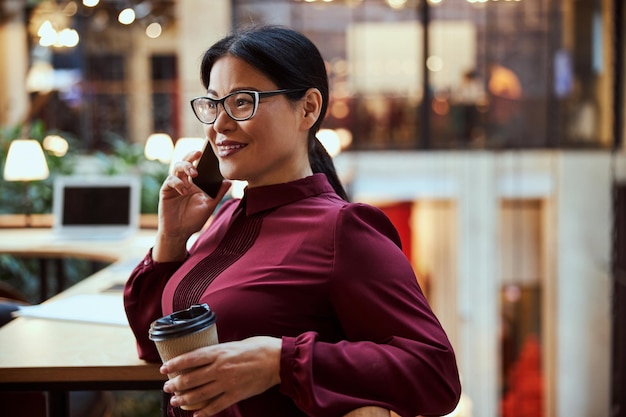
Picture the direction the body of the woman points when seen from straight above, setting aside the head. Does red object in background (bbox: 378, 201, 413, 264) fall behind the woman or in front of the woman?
behind

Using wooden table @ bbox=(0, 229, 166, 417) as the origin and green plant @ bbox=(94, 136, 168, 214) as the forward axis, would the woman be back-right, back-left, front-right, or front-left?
back-right

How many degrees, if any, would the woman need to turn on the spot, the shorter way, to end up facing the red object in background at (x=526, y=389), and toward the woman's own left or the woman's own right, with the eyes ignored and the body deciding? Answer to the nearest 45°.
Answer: approximately 135° to the woman's own right

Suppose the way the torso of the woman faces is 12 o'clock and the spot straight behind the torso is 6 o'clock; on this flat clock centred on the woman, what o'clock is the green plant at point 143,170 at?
The green plant is roughly at 4 o'clock from the woman.

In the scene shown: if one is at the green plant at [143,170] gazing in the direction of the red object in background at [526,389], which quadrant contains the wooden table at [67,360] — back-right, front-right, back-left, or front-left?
back-right

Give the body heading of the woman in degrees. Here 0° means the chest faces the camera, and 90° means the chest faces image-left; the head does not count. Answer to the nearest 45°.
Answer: approximately 45°

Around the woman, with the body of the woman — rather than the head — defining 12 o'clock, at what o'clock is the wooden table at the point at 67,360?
The wooden table is roughly at 3 o'clock from the woman.

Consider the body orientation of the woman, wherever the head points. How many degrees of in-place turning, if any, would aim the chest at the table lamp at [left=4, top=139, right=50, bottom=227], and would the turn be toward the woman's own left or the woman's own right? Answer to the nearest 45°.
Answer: approximately 135° to the woman's own right
